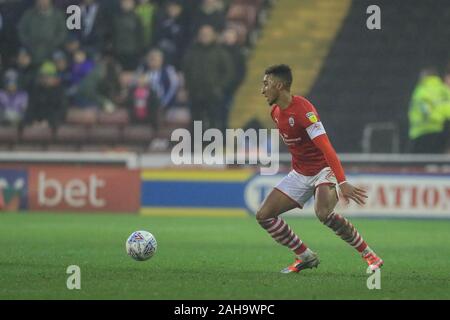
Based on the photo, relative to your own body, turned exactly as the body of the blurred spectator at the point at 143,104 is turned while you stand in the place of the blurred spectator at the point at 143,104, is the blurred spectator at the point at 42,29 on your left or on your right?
on your right

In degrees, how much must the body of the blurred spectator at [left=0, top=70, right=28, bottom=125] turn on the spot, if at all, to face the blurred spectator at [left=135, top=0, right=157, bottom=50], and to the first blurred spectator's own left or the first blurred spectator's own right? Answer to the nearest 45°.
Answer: approximately 90° to the first blurred spectator's own left

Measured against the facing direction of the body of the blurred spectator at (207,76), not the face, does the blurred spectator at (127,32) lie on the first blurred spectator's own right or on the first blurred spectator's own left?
on the first blurred spectator's own right

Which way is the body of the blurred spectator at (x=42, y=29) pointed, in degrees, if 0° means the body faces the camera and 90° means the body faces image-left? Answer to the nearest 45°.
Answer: approximately 0°

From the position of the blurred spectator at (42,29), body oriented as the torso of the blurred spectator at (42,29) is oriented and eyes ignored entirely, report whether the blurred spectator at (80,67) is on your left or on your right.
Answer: on your left

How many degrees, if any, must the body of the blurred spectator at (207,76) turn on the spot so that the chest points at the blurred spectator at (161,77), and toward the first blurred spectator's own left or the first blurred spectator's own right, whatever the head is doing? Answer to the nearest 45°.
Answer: approximately 90° to the first blurred spectator's own right

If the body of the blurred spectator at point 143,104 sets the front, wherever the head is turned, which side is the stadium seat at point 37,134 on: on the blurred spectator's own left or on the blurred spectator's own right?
on the blurred spectator's own right

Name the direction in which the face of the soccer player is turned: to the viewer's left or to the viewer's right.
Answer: to the viewer's left
